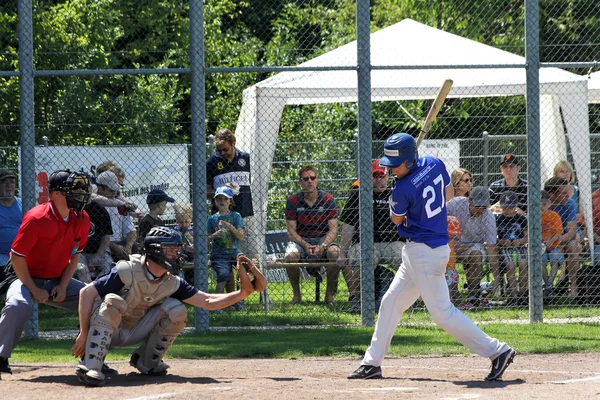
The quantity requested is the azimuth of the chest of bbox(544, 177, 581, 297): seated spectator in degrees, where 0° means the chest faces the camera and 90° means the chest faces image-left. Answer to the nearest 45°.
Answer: approximately 45°

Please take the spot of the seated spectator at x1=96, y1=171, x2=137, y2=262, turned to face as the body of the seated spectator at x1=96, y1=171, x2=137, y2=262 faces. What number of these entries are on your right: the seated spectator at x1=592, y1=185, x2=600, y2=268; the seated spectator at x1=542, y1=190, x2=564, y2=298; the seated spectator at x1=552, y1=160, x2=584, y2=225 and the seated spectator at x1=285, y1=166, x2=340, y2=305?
0

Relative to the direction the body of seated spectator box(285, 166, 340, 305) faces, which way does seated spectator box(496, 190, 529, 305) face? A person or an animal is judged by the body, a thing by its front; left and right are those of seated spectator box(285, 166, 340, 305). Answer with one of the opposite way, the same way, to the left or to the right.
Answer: the same way

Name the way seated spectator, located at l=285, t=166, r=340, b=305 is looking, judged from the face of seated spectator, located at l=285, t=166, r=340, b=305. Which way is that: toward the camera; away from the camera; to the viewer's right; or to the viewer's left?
toward the camera

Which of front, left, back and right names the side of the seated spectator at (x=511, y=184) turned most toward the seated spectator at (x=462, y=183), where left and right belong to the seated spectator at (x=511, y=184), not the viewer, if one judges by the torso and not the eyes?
right

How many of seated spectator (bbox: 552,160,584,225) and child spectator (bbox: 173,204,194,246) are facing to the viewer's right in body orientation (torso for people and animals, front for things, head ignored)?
0

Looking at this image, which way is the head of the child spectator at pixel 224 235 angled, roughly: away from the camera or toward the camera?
toward the camera

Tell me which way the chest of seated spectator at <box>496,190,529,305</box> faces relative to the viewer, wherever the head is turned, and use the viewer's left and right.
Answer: facing the viewer

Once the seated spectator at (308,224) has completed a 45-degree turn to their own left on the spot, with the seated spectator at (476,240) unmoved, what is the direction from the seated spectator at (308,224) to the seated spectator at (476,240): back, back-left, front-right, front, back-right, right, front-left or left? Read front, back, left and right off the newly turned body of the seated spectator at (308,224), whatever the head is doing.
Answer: front-left

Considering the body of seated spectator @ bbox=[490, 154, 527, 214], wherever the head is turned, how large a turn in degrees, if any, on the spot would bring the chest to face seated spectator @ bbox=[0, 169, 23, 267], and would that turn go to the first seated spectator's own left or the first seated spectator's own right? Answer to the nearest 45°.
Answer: approximately 45° to the first seated spectator's own right

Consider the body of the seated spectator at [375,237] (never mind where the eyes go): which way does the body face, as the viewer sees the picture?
toward the camera

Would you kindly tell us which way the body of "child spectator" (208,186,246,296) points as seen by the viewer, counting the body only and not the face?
toward the camera

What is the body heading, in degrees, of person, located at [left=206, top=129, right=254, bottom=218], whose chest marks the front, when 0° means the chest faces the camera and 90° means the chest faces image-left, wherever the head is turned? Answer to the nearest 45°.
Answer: approximately 0°

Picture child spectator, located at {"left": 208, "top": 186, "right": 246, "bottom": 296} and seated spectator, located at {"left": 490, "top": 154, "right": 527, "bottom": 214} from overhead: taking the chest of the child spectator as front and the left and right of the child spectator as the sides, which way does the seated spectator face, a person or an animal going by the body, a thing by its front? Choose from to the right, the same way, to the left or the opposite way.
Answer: the same way

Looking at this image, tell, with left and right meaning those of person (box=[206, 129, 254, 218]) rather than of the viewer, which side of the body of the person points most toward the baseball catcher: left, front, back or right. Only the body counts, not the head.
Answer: front

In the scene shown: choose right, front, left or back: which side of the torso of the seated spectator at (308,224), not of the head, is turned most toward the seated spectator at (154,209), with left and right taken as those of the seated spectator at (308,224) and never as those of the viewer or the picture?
right

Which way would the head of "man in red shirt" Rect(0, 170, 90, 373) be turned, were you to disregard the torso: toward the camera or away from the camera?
toward the camera
